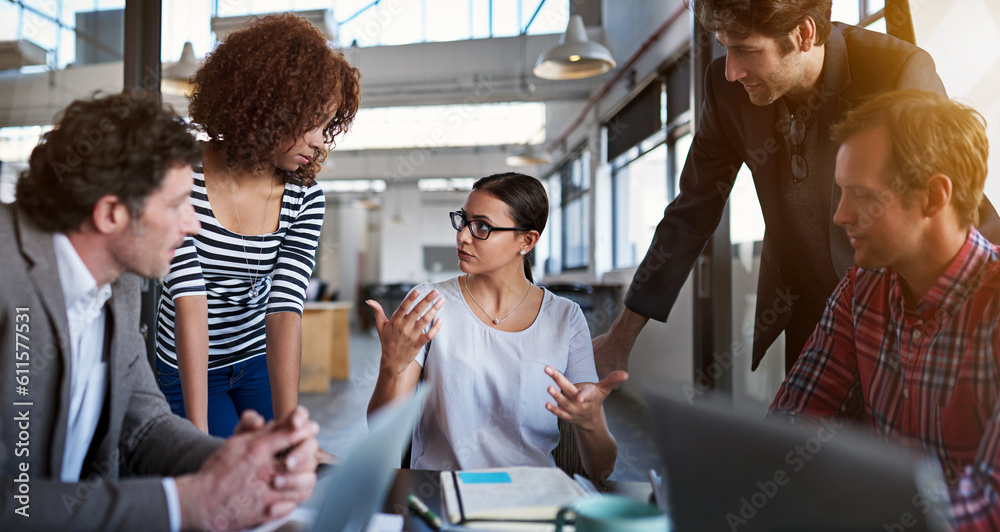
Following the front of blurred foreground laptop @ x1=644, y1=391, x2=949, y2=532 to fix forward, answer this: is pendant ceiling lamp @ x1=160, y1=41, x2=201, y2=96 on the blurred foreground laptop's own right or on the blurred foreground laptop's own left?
on the blurred foreground laptop's own left

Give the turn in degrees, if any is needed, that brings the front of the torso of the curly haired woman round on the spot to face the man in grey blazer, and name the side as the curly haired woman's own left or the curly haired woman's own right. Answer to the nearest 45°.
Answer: approximately 45° to the curly haired woman's own right

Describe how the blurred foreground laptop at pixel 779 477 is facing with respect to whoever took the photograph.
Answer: facing away from the viewer and to the right of the viewer

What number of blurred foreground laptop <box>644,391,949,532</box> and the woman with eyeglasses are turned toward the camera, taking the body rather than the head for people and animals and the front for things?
1

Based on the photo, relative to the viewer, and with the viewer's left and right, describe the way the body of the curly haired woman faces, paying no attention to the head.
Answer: facing the viewer and to the right of the viewer

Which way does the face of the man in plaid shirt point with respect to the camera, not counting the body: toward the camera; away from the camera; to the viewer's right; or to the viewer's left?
to the viewer's left

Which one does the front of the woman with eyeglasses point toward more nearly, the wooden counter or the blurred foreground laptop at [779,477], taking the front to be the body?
the blurred foreground laptop

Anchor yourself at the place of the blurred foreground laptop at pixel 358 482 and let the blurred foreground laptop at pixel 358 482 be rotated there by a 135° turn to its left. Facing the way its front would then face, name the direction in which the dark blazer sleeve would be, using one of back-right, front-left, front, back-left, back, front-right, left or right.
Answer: back-left

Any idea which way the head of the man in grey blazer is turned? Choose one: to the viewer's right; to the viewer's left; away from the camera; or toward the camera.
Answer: to the viewer's right

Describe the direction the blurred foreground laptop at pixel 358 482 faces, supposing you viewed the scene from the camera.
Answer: facing away from the viewer and to the left of the viewer

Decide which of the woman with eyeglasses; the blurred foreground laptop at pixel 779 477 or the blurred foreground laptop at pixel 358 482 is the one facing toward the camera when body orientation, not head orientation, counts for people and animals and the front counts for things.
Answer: the woman with eyeglasses

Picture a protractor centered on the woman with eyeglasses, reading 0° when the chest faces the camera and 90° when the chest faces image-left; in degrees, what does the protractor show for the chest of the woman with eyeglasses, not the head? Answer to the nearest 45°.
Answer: approximately 0°
